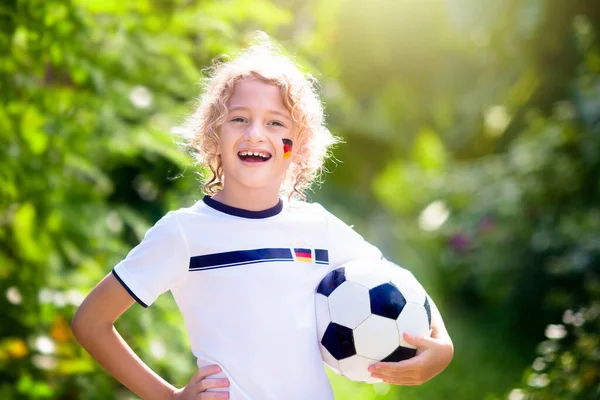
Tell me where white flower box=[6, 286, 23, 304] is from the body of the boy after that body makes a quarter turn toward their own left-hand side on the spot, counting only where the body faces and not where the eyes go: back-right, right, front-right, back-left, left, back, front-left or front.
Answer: back-left

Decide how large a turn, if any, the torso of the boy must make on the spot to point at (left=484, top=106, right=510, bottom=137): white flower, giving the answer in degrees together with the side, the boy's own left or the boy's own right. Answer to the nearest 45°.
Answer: approximately 135° to the boy's own left

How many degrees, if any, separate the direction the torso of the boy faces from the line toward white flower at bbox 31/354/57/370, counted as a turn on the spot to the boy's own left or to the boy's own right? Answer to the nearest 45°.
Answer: approximately 135° to the boy's own right

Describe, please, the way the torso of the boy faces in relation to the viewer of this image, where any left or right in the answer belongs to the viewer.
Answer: facing the viewer

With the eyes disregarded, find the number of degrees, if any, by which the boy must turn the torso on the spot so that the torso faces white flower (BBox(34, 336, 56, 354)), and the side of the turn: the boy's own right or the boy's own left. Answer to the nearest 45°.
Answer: approximately 135° to the boy's own right

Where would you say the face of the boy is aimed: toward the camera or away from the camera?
toward the camera

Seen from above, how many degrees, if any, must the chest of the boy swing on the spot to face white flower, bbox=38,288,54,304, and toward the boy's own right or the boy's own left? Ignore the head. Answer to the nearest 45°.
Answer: approximately 135° to the boy's own right
